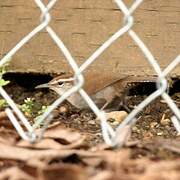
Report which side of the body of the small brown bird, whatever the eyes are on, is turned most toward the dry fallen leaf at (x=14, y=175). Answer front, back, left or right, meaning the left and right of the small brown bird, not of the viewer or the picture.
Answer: left

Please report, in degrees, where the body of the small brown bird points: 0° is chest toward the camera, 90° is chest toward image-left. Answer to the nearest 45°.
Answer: approximately 90°

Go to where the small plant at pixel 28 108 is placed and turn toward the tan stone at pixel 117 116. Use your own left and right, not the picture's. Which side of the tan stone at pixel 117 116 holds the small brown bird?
left

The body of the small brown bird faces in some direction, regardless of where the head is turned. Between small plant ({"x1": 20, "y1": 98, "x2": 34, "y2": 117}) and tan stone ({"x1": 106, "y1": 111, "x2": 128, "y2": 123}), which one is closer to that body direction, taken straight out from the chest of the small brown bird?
the small plant
